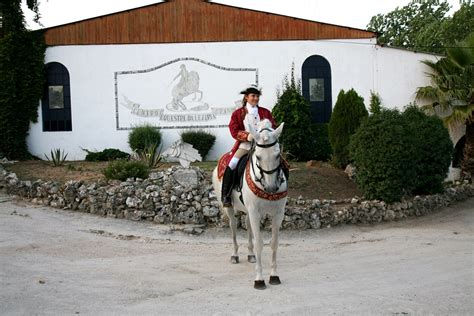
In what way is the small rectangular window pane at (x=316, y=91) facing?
toward the camera

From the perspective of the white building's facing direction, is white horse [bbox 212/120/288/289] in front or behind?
in front

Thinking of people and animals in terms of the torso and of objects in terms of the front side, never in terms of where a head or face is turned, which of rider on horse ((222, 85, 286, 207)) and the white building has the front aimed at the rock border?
the white building

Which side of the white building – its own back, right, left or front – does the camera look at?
front

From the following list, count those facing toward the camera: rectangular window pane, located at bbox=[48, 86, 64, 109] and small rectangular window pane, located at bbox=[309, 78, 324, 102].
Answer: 2

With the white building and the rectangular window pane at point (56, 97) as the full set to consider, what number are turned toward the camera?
2

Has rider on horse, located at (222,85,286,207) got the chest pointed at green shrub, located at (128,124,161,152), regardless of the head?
no

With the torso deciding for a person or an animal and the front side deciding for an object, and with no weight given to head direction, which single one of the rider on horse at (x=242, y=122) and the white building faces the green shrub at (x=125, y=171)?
the white building

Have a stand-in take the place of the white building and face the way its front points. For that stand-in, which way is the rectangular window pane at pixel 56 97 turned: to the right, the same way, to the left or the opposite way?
the same way

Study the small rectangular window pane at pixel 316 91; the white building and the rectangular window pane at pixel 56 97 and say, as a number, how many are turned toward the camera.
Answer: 3
